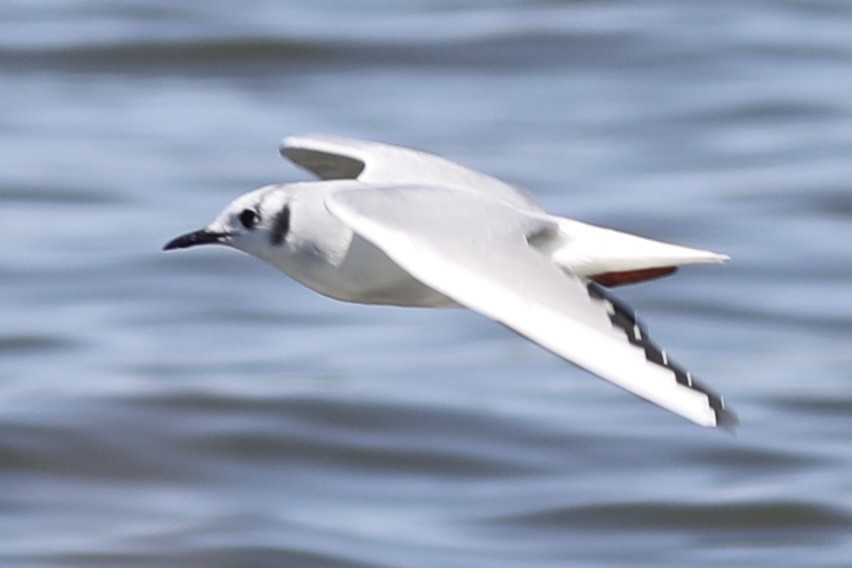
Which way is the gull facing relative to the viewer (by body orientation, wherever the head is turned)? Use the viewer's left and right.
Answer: facing to the left of the viewer
